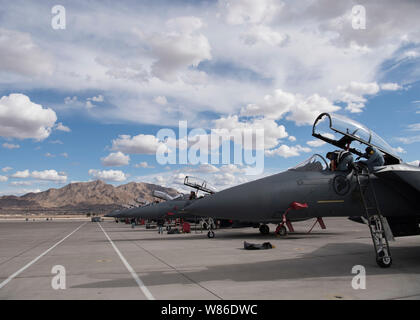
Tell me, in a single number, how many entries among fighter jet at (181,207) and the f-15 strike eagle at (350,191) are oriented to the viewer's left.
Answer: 2

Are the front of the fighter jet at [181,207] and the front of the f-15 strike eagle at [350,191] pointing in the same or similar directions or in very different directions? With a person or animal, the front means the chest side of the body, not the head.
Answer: same or similar directions

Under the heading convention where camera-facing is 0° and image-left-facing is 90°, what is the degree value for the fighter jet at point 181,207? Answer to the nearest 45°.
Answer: approximately 90°

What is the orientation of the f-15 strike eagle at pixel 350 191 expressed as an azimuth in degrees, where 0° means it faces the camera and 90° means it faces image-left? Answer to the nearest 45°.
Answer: approximately 90°
